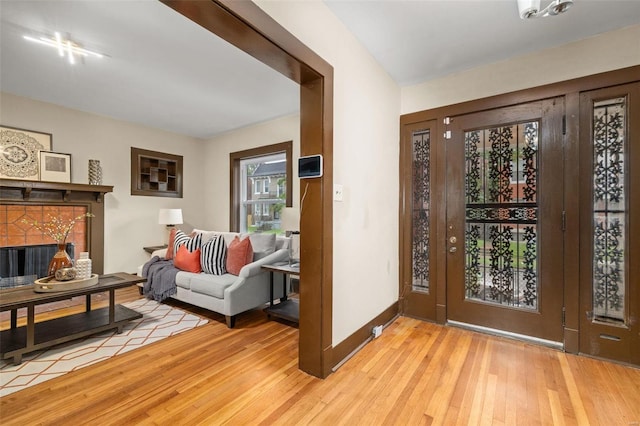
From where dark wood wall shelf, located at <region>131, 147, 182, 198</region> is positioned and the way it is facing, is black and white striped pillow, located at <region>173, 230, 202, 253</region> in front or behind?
in front

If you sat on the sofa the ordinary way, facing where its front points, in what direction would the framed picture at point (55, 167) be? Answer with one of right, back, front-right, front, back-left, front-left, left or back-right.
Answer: right

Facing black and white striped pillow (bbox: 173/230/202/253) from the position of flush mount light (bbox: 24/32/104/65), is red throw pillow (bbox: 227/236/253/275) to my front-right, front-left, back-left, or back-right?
front-right

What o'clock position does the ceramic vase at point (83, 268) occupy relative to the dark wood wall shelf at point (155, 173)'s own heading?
The ceramic vase is roughly at 2 o'clock from the dark wood wall shelf.

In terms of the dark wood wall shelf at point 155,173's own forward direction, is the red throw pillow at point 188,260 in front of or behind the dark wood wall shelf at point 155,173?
in front

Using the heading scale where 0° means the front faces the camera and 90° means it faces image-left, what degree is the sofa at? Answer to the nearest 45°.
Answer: approximately 45°

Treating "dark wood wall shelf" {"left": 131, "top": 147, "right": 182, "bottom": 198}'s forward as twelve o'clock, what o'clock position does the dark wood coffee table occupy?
The dark wood coffee table is roughly at 2 o'clock from the dark wood wall shelf.

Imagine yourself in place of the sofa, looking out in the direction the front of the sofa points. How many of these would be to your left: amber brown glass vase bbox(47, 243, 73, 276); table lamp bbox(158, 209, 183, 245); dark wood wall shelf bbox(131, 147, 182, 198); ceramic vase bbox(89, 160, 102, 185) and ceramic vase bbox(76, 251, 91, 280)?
0

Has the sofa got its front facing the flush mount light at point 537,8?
no

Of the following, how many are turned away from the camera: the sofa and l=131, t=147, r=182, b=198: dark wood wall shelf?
0

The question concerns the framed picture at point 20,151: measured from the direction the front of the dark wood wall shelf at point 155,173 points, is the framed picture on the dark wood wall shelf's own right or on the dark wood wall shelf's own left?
on the dark wood wall shelf's own right

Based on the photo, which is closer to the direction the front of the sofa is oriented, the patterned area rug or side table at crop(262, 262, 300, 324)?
the patterned area rug

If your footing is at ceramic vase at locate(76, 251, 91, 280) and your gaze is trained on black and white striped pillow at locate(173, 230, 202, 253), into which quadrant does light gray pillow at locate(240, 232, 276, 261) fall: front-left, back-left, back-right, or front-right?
front-right

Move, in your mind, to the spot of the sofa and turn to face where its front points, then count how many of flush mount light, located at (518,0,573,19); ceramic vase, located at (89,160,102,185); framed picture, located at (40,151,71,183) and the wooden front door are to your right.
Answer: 2

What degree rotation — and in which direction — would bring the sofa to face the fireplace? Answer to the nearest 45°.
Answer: approximately 90° to its right

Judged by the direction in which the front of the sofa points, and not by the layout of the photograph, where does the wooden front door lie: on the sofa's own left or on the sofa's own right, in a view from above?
on the sofa's own left
